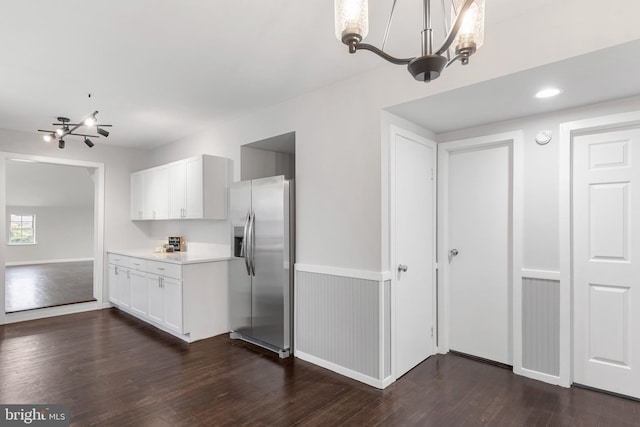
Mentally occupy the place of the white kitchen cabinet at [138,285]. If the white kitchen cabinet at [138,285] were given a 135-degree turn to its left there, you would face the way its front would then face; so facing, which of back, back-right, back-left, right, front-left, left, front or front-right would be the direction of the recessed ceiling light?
front-right

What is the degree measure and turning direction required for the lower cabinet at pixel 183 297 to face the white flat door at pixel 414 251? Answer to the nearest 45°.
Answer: approximately 90° to its left

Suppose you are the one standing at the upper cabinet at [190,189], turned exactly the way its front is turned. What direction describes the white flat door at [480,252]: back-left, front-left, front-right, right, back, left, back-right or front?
left

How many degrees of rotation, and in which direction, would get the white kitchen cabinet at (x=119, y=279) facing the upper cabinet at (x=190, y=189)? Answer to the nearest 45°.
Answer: approximately 90° to its left

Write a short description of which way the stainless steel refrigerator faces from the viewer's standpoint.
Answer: facing the viewer and to the left of the viewer

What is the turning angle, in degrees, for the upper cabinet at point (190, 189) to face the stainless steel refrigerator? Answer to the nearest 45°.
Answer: approximately 90° to its left

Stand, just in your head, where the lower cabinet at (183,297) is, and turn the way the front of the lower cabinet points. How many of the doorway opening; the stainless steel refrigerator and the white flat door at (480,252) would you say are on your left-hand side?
2

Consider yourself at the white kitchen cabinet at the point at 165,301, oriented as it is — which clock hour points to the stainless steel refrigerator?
The stainless steel refrigerator is roughly at 9 o'clock from the white kitchen cabinet.

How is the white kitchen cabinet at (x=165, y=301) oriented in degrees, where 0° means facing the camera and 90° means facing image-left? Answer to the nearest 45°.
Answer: approximately 45°

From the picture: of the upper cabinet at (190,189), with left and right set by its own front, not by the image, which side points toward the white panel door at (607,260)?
left

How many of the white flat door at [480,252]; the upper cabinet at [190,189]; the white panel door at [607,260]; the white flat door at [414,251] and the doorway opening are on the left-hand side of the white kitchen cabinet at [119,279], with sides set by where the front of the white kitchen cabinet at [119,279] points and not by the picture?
4

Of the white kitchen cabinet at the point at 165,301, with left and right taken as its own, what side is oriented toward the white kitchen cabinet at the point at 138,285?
right

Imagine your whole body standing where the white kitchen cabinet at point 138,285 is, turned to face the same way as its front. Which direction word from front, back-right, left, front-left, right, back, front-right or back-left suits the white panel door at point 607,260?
left

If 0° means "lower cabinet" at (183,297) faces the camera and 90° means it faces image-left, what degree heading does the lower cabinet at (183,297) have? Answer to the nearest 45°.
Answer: approximately 45°

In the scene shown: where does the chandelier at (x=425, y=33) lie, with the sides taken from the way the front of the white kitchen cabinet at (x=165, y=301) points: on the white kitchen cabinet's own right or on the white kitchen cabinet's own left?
on the white kitchen cabinet's own left
